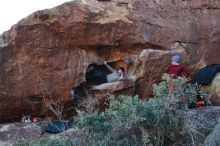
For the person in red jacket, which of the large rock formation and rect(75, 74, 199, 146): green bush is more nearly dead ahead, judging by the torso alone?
the large rock formation

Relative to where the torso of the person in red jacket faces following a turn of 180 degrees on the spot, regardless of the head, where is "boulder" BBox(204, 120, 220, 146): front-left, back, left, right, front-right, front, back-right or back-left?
front

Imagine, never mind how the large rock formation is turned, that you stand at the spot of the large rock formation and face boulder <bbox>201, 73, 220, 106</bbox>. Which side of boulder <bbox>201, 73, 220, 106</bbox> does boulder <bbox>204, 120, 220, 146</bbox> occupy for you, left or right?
right

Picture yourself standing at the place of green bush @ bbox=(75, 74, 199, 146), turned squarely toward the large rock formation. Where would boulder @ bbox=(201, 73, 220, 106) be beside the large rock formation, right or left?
right
